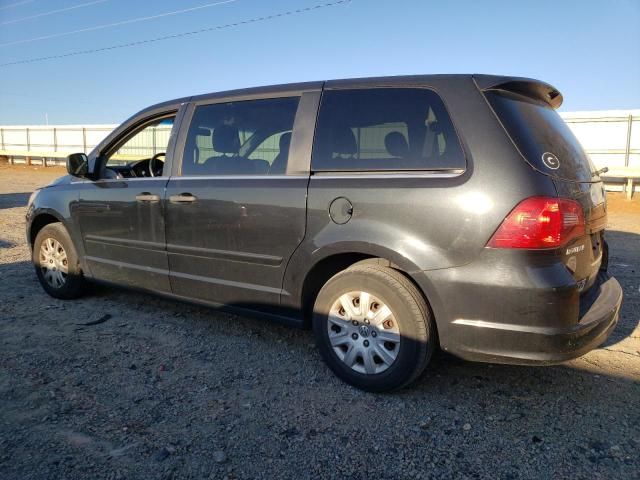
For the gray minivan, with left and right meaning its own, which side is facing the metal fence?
right

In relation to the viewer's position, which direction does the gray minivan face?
facing away from the viewer and to the left of the viewer
